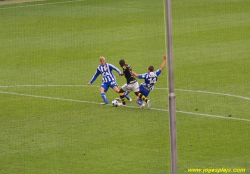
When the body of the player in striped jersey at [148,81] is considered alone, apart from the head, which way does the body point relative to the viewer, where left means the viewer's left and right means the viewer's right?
facing away from the viewer and to the left of the viewer
